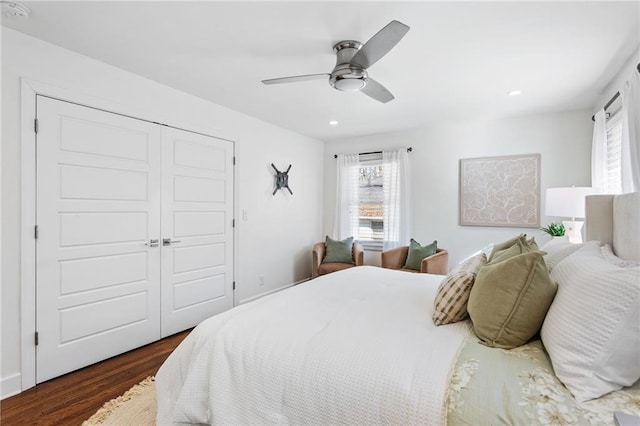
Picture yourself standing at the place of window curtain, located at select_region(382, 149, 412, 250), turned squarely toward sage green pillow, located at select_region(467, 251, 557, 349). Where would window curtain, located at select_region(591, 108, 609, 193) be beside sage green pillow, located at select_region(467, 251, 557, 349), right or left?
left

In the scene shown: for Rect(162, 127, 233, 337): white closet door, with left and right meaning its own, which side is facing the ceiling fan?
front

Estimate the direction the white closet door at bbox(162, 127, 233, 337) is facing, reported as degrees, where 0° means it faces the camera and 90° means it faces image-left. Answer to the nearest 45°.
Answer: approximately 315°

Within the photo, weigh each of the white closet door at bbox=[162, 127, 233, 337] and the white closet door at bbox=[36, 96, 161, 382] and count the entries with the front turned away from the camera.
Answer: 0

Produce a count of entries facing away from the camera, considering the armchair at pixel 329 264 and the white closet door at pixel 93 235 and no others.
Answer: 0

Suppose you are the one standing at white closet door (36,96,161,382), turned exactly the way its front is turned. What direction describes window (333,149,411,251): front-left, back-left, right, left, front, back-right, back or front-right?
front-left

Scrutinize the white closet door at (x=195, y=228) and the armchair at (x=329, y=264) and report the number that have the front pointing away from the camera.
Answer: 0

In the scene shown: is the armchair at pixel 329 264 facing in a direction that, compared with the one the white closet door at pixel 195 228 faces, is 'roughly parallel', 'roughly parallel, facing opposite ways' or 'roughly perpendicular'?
roughly perpendicular

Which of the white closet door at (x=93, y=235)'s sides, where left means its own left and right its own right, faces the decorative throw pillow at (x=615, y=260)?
front

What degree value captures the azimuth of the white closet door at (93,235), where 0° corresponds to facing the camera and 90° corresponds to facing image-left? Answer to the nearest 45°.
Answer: approximately 315°

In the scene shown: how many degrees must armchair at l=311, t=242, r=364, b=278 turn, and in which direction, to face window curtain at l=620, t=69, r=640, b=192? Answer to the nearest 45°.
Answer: approximately 45° to its left
